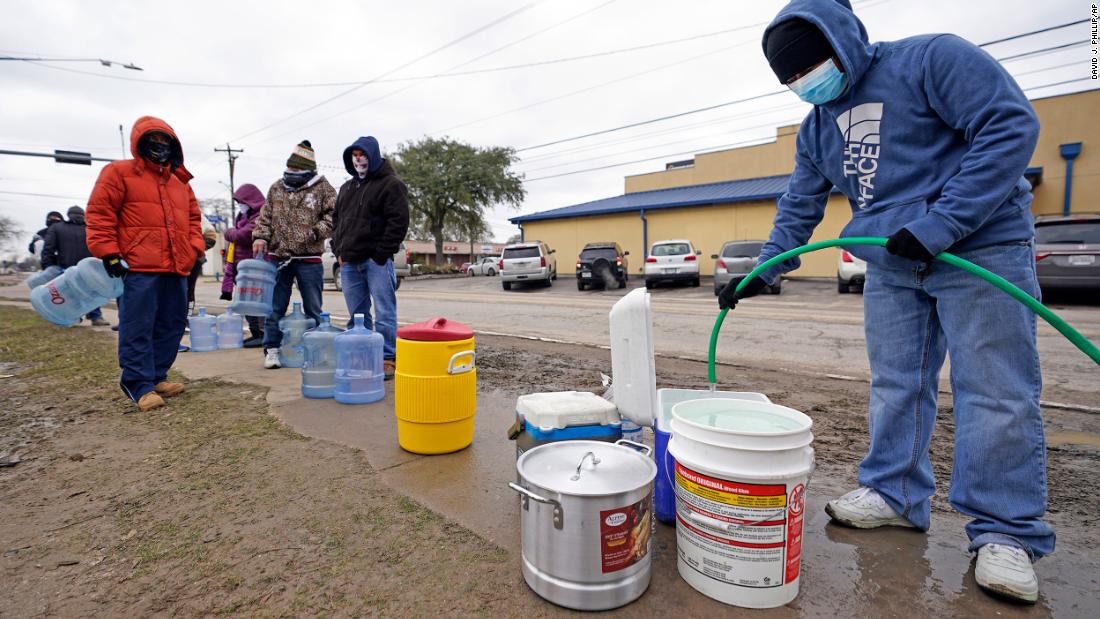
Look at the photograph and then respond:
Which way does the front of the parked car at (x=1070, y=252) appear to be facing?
away from the camera

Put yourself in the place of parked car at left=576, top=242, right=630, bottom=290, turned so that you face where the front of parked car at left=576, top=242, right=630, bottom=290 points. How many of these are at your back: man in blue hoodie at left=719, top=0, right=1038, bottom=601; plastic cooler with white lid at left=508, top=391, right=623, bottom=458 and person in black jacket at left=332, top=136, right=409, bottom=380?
3

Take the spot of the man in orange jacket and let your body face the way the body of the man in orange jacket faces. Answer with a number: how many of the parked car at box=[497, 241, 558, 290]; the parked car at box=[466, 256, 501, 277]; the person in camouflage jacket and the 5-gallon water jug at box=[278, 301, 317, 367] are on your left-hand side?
4

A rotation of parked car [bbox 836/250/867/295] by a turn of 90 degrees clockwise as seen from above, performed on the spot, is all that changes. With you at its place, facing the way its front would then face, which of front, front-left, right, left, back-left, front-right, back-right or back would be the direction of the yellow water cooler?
right

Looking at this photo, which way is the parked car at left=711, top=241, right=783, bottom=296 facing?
away from the camera

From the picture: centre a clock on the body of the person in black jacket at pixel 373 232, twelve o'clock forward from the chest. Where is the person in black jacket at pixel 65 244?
the person in black jacket at pixel 65 244 is roughly at 3 o'clock from the person in black jacket at pixel 373 232.

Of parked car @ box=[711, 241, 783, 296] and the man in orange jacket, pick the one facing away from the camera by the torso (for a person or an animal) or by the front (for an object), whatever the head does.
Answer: the parked car
